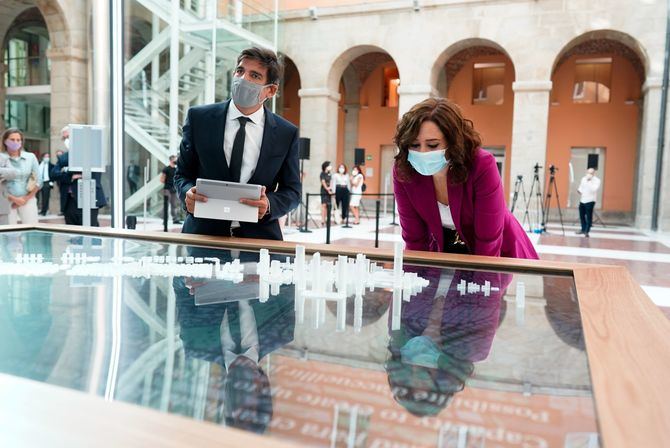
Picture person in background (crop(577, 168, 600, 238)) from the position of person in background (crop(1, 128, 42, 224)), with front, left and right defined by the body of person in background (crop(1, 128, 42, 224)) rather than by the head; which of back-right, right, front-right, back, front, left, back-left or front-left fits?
left

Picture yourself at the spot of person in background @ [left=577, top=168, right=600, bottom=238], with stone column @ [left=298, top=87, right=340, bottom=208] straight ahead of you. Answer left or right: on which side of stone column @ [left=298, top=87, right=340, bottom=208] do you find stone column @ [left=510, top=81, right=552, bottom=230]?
right

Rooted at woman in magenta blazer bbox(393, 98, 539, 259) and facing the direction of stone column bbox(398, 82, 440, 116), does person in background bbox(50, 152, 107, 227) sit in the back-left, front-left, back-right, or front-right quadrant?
front-left

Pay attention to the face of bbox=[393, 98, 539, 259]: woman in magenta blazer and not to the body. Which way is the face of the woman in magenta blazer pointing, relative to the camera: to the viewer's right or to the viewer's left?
to the viewer's left

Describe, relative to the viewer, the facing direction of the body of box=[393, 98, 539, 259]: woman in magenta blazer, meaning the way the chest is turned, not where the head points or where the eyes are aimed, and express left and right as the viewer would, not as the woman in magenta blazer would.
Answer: facing the viewer and to the left of the viewer

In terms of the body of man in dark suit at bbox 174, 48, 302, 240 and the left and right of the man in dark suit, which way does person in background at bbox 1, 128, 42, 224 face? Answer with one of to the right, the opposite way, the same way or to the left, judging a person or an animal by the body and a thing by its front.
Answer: the same way

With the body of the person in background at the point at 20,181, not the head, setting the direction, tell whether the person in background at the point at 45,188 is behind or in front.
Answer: behind

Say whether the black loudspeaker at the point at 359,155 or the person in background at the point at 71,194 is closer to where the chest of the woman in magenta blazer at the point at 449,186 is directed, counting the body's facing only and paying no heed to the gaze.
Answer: the person in background

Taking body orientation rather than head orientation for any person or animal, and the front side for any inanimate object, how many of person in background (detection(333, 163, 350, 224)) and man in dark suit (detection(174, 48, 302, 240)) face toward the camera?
2

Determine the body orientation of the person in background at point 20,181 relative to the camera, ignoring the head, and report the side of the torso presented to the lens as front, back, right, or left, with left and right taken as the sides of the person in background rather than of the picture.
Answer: front

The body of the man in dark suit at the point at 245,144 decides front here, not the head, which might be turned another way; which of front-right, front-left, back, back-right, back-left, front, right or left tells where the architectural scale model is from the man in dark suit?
front

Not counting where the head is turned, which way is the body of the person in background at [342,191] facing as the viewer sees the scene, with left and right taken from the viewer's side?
facing the viewer

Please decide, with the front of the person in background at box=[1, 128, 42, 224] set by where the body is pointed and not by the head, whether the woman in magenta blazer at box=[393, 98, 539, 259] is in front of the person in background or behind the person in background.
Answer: in front

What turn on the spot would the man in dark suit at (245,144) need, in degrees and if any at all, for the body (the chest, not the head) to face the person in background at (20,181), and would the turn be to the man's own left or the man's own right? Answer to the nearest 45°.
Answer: approximately 135° to the man's own right

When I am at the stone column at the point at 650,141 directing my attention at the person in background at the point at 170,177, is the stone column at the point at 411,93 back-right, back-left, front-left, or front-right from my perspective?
front-right

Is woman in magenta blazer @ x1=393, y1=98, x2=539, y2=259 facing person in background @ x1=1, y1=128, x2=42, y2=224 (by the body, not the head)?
no

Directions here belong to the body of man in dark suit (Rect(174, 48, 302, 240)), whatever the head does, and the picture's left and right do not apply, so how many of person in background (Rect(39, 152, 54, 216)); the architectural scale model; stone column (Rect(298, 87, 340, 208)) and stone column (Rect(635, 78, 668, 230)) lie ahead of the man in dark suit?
1

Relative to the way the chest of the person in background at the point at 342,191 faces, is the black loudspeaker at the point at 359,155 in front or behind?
behind

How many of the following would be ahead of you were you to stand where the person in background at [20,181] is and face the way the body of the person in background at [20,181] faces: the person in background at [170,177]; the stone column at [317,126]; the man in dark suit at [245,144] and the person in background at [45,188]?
1

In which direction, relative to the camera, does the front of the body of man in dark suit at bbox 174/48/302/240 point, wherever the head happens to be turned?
toward the camera

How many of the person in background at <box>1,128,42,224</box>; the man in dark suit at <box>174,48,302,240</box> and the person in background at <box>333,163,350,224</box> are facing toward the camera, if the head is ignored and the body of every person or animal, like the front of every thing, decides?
3
